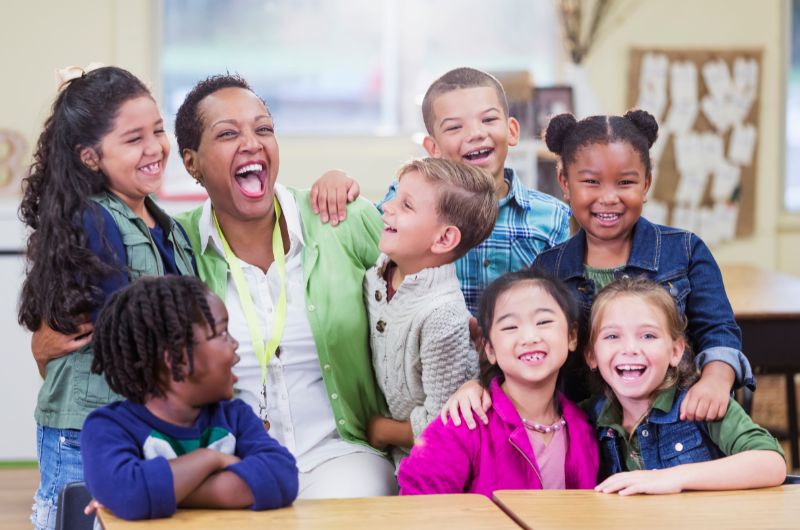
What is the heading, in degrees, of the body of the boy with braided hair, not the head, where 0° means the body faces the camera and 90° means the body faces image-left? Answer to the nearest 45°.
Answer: approximately 315°

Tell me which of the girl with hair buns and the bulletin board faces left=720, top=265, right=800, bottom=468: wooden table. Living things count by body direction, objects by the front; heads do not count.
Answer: the bulletin board

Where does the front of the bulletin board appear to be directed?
toward the camera

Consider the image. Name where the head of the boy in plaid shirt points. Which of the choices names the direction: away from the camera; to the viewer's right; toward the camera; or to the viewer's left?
toward the camera

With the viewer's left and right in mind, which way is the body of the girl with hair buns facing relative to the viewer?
facing the viewer

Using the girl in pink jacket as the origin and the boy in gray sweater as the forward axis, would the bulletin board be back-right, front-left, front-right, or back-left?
front-right

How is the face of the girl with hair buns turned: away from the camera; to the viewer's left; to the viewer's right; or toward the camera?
toward the camera

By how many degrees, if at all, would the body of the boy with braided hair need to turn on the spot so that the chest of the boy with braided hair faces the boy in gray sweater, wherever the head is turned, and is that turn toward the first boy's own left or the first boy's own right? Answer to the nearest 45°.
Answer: approximately 90° to the first boy's own left

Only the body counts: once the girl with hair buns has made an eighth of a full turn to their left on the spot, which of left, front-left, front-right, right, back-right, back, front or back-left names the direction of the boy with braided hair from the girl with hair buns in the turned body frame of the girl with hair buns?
right

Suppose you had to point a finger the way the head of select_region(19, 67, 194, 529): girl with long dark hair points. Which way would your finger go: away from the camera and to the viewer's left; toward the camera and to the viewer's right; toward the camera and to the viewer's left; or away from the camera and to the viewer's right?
toward the camera and to the viewer's right

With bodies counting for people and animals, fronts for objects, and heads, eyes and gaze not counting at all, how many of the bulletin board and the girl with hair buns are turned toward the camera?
2

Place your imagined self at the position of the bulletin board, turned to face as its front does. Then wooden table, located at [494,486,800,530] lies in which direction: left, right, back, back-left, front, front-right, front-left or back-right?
front

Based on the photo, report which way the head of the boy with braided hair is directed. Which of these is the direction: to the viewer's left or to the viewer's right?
to the viewer's right

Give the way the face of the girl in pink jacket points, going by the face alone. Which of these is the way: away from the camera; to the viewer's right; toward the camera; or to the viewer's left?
toward the camera

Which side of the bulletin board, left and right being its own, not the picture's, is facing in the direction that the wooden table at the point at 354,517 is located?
front
